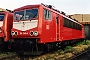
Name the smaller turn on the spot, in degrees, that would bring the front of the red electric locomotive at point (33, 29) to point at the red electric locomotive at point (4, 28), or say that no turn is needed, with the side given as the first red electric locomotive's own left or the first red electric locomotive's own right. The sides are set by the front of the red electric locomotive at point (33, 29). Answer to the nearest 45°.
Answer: approximately 90° to the first red electric locomotive's own right

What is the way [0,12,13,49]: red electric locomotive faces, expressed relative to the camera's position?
facing the viewer and to the left of the viewer

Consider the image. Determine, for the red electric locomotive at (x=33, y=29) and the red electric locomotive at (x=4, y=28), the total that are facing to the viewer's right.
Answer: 0

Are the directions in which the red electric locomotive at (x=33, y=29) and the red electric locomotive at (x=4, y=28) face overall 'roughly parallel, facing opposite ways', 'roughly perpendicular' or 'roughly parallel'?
roughly parallel

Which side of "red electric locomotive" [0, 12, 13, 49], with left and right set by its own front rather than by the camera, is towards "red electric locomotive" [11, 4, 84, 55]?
left
